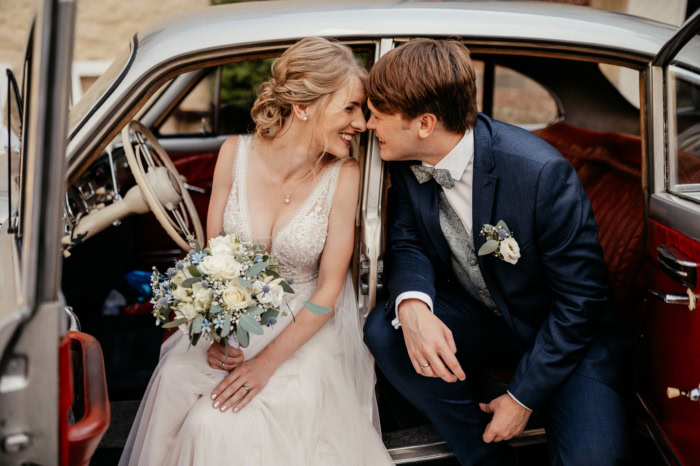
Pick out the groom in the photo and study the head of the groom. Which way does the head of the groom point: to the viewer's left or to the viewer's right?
to the viewer's left

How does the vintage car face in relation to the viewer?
to the viewer's left

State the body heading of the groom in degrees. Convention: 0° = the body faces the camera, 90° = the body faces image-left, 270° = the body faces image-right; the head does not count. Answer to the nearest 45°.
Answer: approximately 45°
